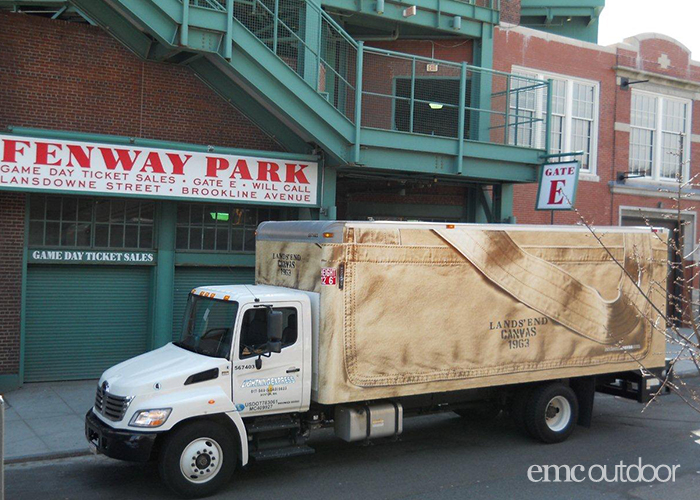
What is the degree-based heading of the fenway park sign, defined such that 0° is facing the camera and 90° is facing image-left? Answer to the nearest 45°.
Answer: approximately 315°

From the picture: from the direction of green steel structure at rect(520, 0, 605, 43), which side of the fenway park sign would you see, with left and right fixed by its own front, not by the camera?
left

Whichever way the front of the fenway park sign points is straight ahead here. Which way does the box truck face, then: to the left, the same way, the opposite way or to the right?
to the right

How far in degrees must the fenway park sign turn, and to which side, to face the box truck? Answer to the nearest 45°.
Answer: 0° — it already faces it

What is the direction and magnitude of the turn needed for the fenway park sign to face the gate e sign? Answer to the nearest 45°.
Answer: approximately 45° to its left

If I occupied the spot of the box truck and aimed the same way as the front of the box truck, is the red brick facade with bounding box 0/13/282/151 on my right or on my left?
on my right

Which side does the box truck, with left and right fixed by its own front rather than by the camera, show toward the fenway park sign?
right
